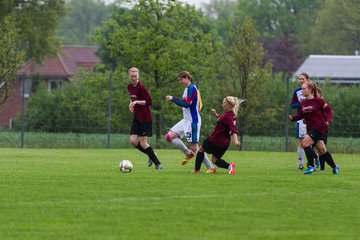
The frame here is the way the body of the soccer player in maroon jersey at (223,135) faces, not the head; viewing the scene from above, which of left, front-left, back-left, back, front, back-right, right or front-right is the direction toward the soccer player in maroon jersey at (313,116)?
back

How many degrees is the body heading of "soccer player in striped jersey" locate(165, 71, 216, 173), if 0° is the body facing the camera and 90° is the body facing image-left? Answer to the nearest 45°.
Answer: approximately 90°

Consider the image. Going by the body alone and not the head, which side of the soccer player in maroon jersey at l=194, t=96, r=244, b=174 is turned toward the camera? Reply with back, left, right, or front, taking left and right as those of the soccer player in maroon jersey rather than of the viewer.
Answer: left

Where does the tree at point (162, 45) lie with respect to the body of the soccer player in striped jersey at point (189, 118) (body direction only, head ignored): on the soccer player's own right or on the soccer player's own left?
on the soccer player's own right

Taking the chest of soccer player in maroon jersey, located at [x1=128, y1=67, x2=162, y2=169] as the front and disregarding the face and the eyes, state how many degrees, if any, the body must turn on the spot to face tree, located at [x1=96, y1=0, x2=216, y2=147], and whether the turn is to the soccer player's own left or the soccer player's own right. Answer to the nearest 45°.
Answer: approximately 135° to the soccer player's own right

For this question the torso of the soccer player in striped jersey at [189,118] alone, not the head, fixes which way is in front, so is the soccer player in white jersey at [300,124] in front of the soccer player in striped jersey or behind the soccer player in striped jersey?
behind

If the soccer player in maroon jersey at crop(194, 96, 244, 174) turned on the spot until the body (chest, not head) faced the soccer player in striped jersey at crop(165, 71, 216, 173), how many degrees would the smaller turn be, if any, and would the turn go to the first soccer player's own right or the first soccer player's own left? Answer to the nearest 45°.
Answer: approximately 45° to the first soccer player's own right

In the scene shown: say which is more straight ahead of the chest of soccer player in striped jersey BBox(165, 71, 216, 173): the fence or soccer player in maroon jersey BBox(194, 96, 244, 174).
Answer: the fence

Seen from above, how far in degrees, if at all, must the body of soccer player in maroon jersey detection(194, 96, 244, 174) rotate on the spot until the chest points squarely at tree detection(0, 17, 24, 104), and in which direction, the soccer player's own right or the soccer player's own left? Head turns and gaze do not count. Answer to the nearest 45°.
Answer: approximately 45° to the soccer player's own right

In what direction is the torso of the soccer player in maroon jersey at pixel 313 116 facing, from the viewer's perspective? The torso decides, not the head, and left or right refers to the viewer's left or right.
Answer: facing the viewer and to the left of the viewer
